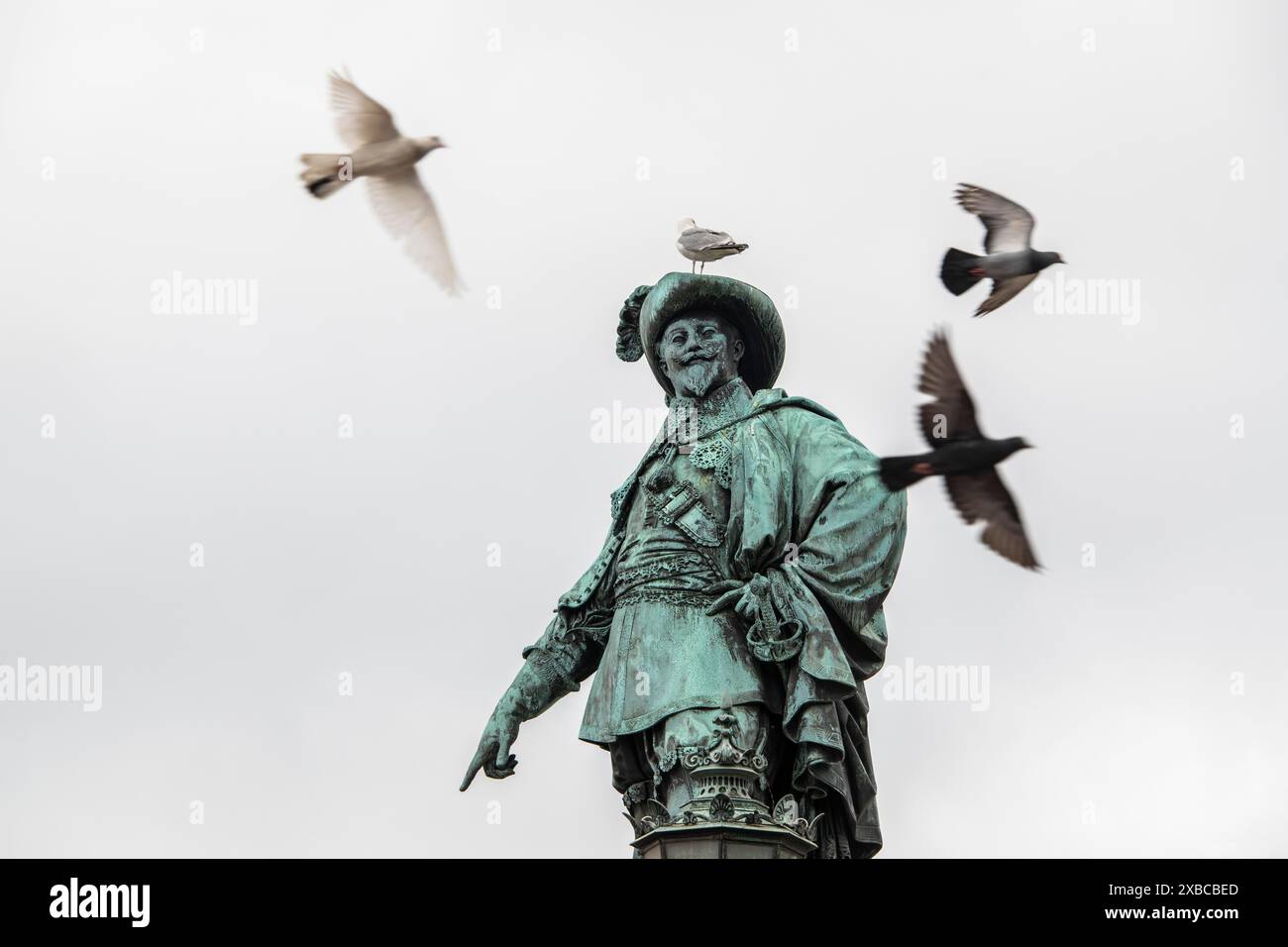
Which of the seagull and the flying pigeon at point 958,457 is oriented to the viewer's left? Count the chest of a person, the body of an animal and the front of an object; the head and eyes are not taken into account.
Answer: the seagull

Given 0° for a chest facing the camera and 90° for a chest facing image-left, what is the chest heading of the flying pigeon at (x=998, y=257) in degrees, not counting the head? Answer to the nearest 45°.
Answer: approximately 270°

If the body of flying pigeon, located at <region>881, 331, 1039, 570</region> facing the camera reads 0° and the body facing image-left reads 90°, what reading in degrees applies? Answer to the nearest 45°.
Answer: approximately 270°

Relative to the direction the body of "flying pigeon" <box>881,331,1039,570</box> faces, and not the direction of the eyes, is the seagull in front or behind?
behind

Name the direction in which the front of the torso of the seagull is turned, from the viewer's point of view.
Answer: to the viewer's left

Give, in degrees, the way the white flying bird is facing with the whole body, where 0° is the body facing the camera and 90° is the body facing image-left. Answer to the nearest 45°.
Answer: approximately 270°

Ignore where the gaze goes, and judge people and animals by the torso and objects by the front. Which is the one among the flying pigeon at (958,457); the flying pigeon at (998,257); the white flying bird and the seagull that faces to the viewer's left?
the seagull

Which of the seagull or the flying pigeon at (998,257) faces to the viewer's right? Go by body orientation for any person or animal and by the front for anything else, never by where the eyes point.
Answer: the flying pigeon

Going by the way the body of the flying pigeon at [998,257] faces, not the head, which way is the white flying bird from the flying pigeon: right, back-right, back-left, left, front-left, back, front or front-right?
back

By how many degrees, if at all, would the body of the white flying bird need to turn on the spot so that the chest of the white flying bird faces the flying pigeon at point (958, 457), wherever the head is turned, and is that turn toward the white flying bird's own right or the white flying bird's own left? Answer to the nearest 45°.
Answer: approximately 45° to the white flying bird's own right

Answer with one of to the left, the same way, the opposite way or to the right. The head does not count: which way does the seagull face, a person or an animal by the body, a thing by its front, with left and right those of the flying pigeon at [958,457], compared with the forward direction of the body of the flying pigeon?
the opposite way
